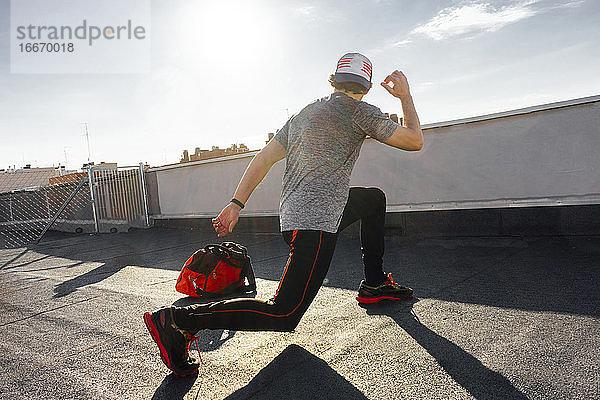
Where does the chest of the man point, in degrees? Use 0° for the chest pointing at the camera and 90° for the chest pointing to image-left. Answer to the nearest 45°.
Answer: approximately 225°

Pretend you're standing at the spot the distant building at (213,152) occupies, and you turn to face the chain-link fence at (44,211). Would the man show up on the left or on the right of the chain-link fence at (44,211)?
left

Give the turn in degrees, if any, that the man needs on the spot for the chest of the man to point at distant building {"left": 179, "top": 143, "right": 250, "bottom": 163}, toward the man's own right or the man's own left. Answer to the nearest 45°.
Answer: approximately 45° to the man's own left

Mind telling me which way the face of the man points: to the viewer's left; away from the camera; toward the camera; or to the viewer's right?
away from the camera

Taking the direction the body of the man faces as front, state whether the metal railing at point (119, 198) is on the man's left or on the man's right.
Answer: on the man's left

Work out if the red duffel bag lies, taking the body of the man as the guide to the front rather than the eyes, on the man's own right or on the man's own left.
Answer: on the man's own left

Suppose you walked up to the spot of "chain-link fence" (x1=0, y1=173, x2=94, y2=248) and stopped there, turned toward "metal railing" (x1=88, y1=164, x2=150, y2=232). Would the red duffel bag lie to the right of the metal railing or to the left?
right

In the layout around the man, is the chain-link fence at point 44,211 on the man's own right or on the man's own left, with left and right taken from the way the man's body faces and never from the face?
on the man's own left
